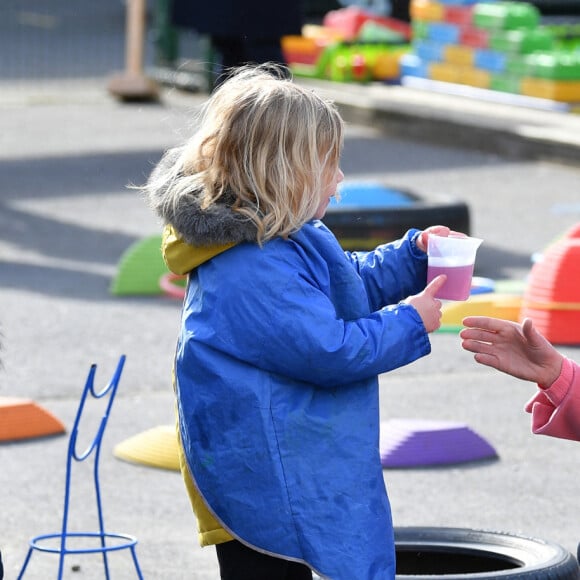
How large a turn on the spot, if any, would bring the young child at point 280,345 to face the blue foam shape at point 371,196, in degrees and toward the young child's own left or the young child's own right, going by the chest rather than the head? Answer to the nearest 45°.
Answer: approximately 90° to the young child's own left

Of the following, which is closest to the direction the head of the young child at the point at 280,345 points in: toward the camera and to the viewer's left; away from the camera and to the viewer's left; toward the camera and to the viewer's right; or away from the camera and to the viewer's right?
away from the camera and to the viewer's right

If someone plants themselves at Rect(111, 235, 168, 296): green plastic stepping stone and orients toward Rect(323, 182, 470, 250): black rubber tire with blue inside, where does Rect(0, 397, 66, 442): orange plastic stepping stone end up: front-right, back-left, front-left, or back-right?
back-right

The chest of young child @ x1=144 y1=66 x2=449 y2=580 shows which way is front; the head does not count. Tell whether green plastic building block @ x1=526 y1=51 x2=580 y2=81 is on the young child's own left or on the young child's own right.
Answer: on the young child's own left

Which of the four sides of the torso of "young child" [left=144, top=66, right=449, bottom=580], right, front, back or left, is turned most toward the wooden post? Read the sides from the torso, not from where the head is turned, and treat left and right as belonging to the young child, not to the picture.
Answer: left

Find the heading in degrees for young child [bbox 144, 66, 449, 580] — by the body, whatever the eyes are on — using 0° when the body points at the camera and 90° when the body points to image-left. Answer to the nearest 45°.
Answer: approximately 270°

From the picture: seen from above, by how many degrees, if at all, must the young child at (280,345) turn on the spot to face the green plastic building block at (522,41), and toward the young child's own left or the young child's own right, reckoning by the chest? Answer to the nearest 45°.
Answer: approximately 90° to the young child's own left

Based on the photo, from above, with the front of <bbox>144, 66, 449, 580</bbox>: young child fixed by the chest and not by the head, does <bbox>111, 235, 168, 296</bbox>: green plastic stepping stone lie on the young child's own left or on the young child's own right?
on the young child's own left
